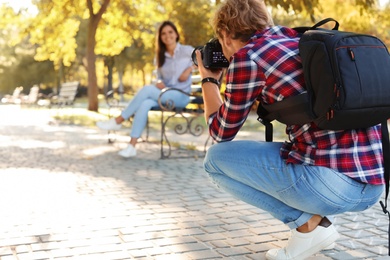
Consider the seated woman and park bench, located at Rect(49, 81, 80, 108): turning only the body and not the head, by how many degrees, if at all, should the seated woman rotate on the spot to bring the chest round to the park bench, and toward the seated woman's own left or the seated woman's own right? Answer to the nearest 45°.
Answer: approximately 135° to the seated woman's own right

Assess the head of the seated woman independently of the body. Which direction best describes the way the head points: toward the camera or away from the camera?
toward the camera

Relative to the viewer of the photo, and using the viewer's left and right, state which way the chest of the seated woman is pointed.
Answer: facing the viewer and to the left of the viewer
